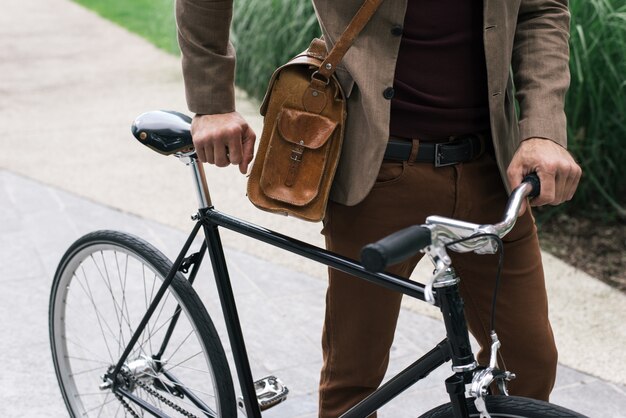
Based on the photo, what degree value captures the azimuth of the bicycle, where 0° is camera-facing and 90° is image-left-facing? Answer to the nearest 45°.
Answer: approximately 315°
